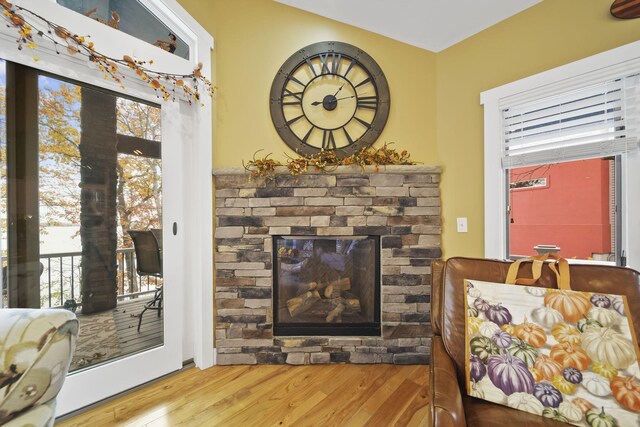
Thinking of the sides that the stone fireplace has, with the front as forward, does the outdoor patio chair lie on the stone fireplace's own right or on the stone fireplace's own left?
on the stone fireplace's own right

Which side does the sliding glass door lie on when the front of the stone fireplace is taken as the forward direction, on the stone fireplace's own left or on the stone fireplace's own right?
on the stone fireplace's own right

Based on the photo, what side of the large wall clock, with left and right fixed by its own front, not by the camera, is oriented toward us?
front

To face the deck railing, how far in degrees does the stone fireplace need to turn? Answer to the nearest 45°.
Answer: approximately 90° to its right

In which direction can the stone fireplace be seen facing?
toward the camera

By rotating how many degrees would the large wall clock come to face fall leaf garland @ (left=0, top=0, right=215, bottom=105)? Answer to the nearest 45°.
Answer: approximately 45° to its right

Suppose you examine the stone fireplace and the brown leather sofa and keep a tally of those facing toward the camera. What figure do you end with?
2

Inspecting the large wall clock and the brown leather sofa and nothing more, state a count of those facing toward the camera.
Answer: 2

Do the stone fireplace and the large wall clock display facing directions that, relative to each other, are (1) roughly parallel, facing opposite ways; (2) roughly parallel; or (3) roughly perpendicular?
roughly parallel

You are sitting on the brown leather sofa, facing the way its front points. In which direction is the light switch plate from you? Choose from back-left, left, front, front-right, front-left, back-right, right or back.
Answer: back

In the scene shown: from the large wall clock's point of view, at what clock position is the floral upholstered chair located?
The floral upholstered chair is roughly at 1 o'clock from the large wall clock.
